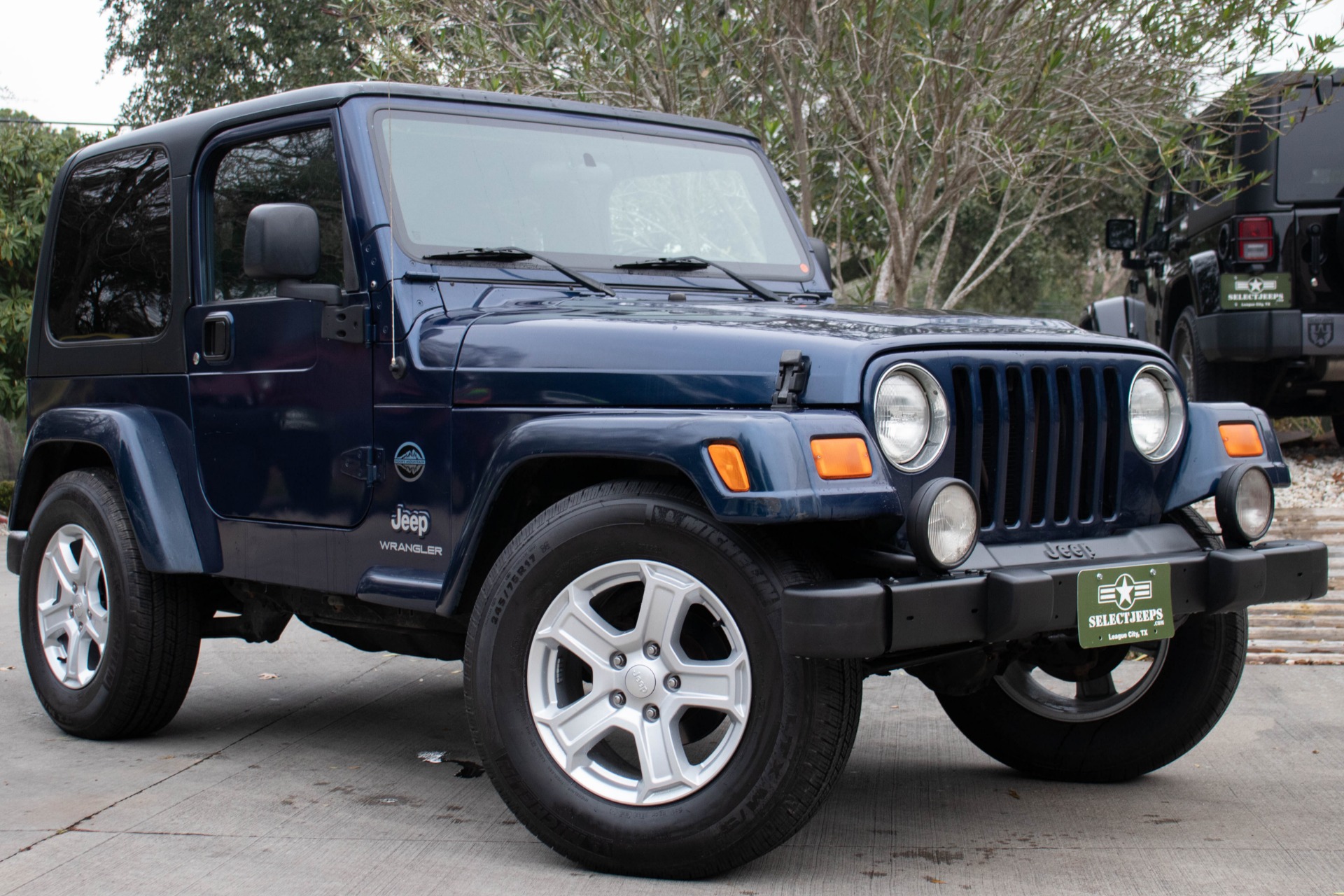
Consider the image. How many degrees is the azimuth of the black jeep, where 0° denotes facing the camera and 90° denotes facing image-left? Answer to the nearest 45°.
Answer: approximately 135°

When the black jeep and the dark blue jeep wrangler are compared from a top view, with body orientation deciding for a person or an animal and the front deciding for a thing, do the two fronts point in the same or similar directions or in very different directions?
very different directions

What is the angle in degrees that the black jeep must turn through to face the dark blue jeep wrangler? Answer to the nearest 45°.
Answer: approximately 135° to its left

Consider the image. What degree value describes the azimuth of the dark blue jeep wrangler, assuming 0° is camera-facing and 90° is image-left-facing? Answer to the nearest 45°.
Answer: approximately 315°

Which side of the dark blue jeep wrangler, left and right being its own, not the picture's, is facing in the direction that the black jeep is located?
left
